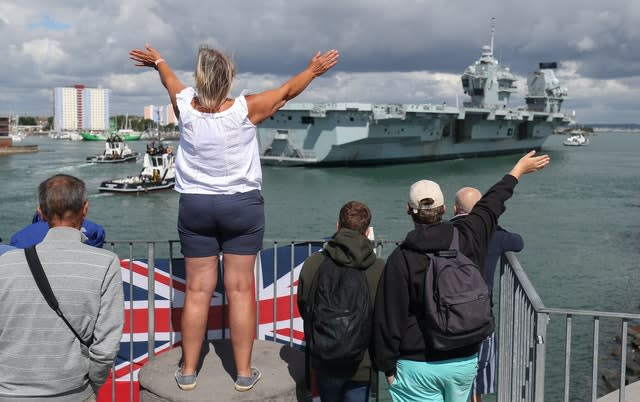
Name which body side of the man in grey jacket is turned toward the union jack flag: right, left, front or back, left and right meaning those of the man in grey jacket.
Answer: front

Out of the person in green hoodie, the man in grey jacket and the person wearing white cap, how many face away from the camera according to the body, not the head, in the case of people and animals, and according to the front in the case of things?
3

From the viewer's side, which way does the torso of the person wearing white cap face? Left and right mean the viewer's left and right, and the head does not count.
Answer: facing away from the viewer

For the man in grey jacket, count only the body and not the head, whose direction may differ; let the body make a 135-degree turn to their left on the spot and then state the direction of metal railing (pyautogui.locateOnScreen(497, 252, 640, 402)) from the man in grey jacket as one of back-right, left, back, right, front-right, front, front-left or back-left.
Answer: back-left

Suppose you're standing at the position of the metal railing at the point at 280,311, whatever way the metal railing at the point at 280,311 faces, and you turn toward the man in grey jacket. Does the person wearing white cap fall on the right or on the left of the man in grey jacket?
left

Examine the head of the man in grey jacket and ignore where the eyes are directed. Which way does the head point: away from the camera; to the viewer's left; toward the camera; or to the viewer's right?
away from the camera

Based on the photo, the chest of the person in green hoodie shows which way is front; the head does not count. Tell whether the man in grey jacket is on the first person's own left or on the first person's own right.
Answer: on the first person's own left

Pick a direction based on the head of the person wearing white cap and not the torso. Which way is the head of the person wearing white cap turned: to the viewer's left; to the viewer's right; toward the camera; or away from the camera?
away from the camera

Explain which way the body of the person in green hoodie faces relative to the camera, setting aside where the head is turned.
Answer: away from the camera

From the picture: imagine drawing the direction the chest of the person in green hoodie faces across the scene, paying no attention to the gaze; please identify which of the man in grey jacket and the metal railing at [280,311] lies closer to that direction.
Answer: the metal railing

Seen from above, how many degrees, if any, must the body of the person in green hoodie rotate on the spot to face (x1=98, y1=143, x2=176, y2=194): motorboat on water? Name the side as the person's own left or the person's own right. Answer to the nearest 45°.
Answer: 0° — they already face it

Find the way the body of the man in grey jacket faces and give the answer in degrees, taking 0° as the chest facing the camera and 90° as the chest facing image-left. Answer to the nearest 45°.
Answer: approximately 180°
